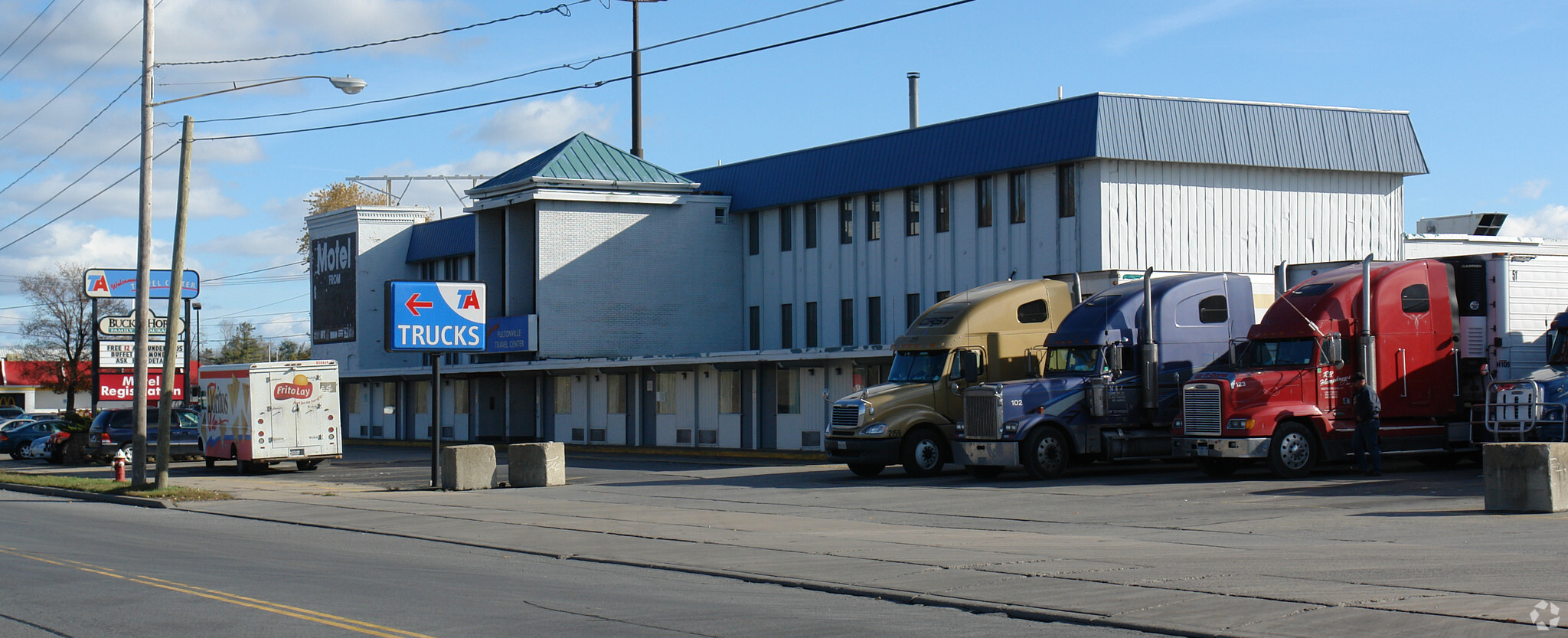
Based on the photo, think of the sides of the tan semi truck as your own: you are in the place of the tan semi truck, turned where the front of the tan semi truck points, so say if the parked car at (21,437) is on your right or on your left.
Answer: on your right

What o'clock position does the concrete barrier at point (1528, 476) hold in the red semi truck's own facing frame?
The concrete barrier is roughly at 10 o'clock from the red semi truck.

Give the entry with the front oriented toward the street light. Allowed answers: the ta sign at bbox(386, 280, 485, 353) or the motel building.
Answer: the motel building

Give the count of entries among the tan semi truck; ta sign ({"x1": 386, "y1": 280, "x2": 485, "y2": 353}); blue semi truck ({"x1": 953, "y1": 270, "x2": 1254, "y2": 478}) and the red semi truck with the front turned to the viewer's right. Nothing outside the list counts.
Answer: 0

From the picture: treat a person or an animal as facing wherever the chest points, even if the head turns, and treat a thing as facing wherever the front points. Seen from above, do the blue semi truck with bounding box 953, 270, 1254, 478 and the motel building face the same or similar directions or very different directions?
same or similar directions

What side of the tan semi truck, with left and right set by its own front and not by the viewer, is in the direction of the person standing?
left

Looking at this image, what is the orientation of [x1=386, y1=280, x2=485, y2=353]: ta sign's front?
toward the camera

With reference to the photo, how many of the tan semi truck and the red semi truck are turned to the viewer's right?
0

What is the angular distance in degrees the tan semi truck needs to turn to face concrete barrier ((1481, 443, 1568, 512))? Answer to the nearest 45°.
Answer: approximately 90° to its left

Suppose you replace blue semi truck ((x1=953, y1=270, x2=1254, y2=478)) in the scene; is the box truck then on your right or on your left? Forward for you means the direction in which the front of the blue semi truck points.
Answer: on your right

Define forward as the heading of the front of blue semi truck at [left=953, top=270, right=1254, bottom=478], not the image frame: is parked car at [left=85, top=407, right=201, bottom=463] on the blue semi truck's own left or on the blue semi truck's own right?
on the blue semi truck's own right

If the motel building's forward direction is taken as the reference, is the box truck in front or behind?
in front

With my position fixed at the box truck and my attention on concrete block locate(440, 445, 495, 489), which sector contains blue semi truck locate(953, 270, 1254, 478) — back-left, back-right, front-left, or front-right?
front-left

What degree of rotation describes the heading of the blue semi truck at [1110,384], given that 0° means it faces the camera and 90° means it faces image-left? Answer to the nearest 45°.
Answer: approximately 45°

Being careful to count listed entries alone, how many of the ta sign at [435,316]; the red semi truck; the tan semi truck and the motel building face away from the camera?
0
